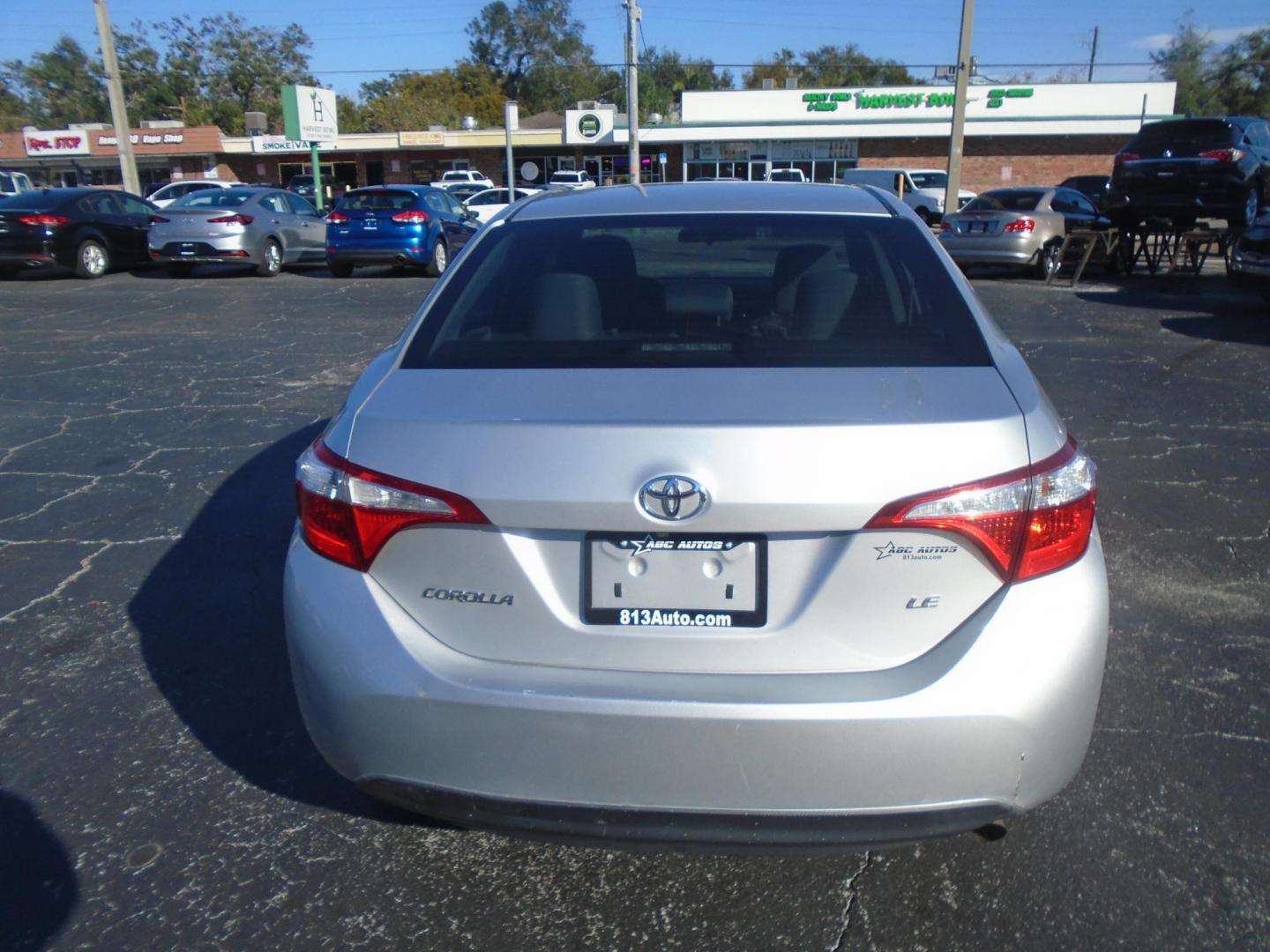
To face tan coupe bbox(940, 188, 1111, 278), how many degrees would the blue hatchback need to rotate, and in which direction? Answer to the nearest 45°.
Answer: approximately 45° to its right

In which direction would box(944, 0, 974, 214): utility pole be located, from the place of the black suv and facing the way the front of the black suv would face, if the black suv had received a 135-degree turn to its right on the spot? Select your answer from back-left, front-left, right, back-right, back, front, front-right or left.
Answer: back-right

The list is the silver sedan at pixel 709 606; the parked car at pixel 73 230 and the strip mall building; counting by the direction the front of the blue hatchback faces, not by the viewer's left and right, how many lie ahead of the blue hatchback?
1

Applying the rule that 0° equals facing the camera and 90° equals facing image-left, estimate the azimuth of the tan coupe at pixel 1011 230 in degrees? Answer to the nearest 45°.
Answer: approximately 225°

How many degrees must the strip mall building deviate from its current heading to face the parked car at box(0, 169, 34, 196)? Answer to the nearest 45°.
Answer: approximately 90° to its right

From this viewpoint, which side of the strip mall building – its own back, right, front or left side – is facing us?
front

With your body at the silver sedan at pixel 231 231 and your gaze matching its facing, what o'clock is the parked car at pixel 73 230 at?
The parked car is roughly at 8 o'clock from the silver sedan.

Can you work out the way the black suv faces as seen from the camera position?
facing away from the viewer and to the right of the viewer

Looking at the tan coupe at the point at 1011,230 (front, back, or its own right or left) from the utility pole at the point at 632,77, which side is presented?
left

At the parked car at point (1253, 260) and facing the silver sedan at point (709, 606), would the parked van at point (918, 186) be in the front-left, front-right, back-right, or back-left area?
back-right

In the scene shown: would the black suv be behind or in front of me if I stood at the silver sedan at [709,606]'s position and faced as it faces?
in front

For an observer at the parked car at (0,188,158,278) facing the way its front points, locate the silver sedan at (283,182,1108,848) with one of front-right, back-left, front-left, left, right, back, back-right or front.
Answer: back-right

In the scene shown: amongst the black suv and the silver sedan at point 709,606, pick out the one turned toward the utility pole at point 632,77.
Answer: the silver sedan

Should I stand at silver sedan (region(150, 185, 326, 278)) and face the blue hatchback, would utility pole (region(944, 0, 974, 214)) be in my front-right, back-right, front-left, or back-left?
front-left

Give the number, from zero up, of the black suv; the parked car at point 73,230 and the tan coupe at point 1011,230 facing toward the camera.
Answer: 0

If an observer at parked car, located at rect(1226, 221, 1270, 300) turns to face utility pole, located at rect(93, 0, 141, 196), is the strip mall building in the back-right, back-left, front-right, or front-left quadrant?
front-right

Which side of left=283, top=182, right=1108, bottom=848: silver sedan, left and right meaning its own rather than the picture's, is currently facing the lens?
back

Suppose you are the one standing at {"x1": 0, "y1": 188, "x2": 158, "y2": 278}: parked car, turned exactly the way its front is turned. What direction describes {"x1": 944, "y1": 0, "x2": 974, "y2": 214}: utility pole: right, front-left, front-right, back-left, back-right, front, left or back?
front-right

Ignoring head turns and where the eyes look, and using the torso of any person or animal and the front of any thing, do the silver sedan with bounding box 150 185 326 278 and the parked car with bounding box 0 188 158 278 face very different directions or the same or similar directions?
same or similar directions
